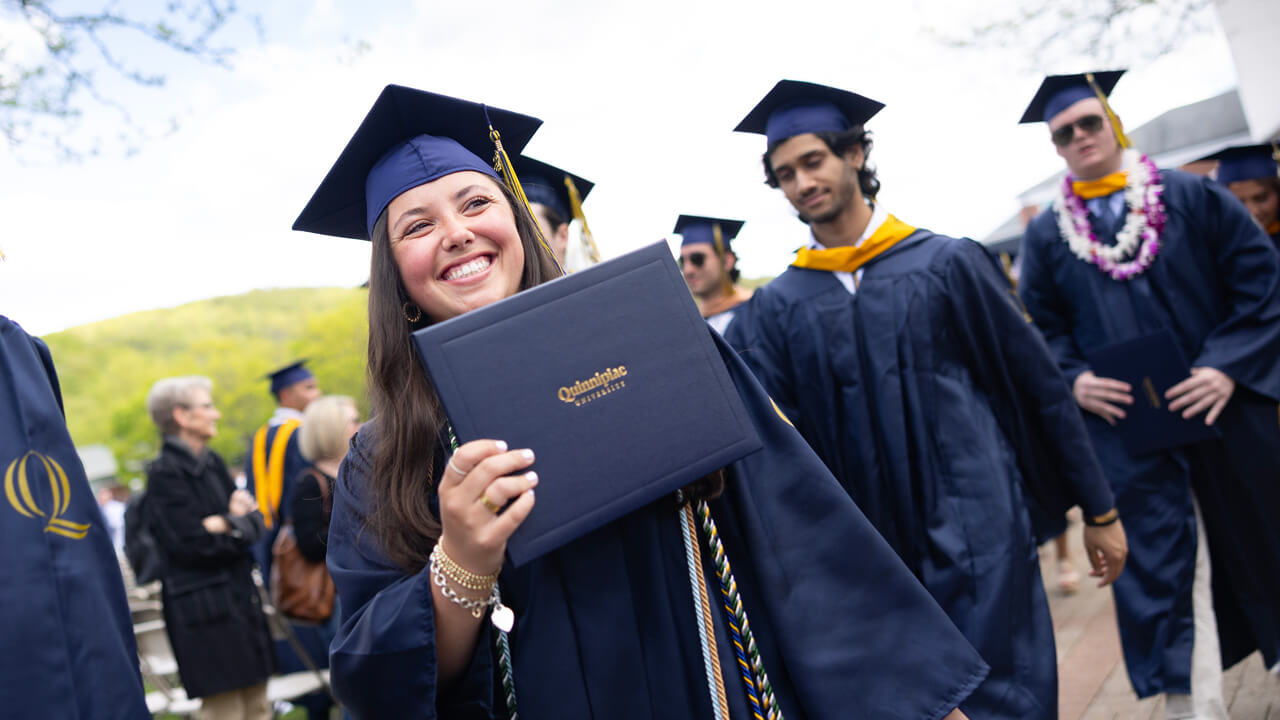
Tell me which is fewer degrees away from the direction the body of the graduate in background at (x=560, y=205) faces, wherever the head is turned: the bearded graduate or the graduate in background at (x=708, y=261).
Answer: the bearded graduate

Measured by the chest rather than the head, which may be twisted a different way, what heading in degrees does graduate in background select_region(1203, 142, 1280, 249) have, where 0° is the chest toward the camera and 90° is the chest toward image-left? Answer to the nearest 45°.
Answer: approximately 45°

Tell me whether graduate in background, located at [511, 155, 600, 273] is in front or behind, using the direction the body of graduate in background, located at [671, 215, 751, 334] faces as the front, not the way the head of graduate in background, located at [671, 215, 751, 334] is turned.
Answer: in front

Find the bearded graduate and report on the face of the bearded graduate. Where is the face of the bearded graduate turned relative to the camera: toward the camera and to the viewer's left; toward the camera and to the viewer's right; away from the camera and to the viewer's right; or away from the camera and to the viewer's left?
toward the camera and to the viewer's left

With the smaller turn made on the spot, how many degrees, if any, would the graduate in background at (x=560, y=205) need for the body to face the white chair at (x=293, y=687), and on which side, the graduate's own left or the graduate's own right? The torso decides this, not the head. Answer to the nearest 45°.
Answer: approximately 90° to the graduate's own right

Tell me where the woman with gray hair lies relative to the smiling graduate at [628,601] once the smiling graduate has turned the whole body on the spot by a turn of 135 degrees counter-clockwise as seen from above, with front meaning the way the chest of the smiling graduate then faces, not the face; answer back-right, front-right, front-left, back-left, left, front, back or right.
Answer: left

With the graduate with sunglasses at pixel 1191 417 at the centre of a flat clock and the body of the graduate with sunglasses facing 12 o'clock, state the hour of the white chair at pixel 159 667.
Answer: The white chair is roughly at 3 o'clock from the graduate with sunglasses.
